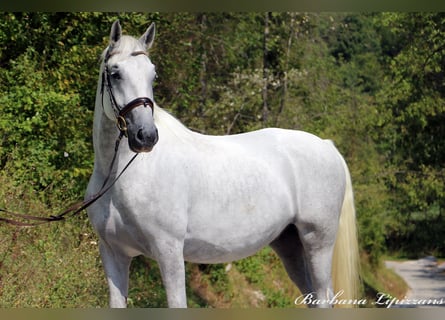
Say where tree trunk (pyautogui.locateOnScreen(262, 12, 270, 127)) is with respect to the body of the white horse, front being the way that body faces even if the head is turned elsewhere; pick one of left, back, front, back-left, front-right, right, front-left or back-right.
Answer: back-right

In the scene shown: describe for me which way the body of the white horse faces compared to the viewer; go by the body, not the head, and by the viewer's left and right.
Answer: facing the viewer and to the left of the viewer
